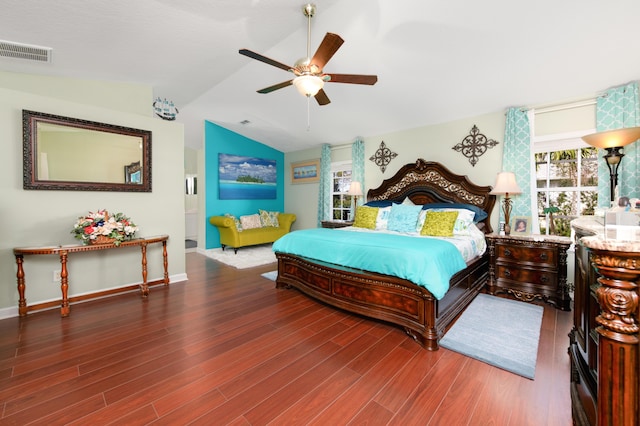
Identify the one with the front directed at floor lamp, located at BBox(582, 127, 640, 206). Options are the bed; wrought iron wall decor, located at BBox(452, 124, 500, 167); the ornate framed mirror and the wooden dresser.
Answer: the ornate framed mirror

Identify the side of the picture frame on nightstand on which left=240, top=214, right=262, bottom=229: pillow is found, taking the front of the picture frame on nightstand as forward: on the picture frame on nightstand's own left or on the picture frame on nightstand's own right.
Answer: on the picture frame on nightstand's own right

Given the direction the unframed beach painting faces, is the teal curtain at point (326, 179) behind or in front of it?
in front

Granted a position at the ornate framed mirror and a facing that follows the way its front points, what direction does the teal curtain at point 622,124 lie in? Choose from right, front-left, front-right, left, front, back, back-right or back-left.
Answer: front

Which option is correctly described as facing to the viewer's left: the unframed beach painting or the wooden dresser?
the wooden dresser

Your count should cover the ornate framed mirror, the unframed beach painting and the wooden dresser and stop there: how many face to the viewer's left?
1

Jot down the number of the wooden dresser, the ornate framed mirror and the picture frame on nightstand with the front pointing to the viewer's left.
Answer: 1

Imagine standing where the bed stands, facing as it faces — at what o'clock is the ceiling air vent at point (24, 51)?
The ceiling air vent is roughly at 1 o'clock from the bed.

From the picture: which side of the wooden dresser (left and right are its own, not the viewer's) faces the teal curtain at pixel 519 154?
right

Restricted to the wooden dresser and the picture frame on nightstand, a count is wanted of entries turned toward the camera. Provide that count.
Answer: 1

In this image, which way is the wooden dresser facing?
to the viewer's left

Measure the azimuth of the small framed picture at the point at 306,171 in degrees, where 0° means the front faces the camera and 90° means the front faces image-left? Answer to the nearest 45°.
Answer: approximately 45°

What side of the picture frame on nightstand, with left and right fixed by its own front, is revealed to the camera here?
front

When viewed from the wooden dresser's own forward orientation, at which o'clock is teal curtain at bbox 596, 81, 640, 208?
The teal curtain is roughly at 3 o'clock from the wooden dresser.

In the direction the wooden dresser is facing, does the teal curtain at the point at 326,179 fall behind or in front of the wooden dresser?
in front

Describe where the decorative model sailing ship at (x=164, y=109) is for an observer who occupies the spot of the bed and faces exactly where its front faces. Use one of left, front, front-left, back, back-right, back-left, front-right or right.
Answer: front-right

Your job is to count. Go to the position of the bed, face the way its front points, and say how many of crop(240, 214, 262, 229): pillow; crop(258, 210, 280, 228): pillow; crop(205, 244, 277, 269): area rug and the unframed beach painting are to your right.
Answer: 4
